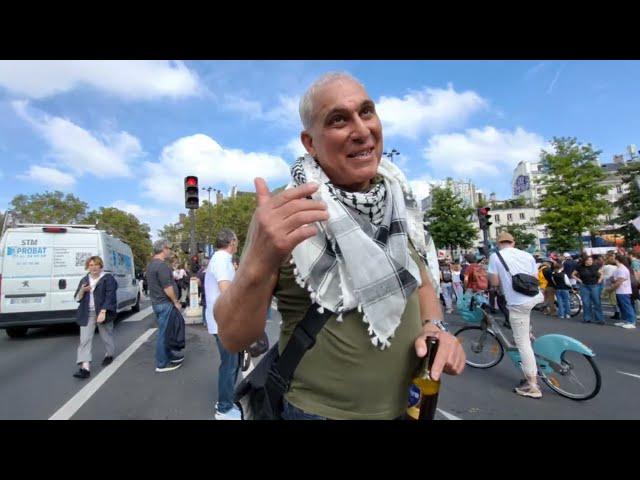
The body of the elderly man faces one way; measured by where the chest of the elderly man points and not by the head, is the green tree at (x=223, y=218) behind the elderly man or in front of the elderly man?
behind

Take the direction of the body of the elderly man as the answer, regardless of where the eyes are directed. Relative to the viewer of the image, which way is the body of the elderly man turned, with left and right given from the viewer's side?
facing the viewer and to the right of the viewer

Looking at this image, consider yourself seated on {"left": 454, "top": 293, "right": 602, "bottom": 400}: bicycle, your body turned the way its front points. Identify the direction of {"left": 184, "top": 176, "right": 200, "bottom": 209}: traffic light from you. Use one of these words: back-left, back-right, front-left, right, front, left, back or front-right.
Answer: front-left

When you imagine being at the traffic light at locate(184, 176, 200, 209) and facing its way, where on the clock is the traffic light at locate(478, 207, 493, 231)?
the traffic light at locate(478, 207, 493, 231) is roughly at 9 o'clock from the traffic light at locate(184, 176, 200, 209).

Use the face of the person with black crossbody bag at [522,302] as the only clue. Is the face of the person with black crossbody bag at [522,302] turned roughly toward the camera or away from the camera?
away from the camera

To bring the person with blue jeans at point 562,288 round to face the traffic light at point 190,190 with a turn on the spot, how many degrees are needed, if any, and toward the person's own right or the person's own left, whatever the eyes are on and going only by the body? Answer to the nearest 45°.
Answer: approximately 90° to the person's own left

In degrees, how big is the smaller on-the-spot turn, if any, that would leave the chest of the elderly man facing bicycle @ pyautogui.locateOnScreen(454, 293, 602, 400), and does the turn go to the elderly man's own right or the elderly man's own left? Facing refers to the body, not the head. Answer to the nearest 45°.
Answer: approximately 90° to the elderly man's own left

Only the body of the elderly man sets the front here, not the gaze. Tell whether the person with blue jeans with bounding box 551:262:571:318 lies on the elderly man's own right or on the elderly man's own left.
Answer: on the elderly man's own left

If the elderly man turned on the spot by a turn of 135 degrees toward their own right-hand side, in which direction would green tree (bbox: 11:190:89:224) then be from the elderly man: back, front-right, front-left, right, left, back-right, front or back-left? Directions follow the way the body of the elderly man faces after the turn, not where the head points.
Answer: front-right

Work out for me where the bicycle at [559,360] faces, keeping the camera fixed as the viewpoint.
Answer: facing away from the viewer and to the left of the viewer

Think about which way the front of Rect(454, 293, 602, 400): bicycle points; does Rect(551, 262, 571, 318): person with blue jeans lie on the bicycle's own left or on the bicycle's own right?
on the bicycle's own right
